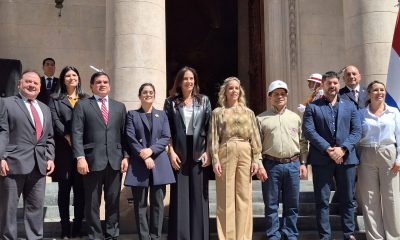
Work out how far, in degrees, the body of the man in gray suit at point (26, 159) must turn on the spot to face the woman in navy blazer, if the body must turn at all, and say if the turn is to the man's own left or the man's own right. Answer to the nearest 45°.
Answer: approximately 45° to the man's own left

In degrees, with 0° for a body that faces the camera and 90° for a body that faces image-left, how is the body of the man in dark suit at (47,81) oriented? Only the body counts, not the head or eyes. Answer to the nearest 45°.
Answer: approximately 0°

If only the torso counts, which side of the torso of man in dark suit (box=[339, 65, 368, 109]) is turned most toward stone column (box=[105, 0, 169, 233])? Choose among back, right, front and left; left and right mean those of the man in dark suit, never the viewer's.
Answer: right

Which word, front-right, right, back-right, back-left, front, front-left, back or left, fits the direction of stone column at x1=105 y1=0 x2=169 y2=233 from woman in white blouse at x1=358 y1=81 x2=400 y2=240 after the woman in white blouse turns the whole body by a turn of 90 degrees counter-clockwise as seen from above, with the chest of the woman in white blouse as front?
back

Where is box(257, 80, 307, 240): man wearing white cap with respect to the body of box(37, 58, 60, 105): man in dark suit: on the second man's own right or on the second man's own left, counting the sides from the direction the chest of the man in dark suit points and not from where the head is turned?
on the second man's own left

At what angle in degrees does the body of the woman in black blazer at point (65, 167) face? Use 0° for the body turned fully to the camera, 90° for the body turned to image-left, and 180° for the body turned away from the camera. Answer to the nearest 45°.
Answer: approximately 315°

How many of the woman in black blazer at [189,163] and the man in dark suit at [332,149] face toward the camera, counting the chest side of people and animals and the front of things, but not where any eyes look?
2

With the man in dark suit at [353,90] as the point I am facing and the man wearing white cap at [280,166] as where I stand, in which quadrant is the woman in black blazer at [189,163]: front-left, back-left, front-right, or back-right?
back-left

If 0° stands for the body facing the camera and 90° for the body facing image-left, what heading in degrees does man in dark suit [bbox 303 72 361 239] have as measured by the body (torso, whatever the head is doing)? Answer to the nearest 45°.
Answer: approximately 0°

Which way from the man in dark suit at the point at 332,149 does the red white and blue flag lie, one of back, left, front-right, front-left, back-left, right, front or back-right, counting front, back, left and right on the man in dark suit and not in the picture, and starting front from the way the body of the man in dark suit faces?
back-left
